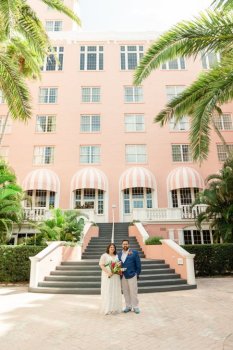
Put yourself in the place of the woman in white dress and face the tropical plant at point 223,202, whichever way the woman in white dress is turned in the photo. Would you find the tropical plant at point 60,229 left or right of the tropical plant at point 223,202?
left

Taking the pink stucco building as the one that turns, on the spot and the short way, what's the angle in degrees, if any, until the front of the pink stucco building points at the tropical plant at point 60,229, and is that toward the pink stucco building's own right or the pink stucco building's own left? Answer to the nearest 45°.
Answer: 0° — it already faces it

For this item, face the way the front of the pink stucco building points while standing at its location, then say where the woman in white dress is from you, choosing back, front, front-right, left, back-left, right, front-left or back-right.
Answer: front

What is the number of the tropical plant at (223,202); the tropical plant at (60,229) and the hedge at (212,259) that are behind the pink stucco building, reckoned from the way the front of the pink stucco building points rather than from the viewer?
0

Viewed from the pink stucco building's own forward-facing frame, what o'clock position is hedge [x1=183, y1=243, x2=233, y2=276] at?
The hedge is roughly at 11 o'clock from the pink stucco building.

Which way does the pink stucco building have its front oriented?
toward the camera

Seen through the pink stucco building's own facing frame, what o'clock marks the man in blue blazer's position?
The man in blue blazer is roughly at 12 o'clock from the pink stucco building.

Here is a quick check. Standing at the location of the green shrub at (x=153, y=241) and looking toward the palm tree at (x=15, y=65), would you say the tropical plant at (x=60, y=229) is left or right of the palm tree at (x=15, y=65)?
right

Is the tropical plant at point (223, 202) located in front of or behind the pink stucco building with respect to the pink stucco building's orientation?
in front

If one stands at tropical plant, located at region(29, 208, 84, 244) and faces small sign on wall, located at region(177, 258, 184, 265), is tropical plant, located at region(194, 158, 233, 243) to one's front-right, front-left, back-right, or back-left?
front-left

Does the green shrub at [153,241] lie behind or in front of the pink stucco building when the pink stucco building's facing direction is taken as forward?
in front
